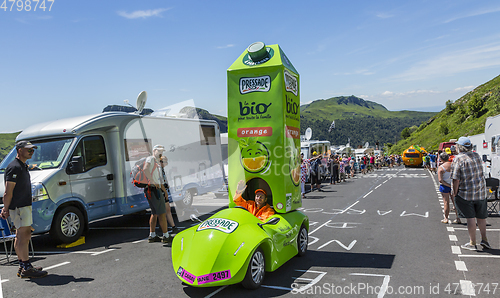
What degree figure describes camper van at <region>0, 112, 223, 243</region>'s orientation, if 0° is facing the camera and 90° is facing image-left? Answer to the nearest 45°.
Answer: approximately 45°

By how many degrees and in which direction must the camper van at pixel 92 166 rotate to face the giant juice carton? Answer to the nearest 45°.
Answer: approximately 90° to its left

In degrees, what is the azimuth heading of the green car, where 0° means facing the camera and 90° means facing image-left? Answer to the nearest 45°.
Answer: approximately 45°

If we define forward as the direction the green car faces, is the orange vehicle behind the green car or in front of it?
behind

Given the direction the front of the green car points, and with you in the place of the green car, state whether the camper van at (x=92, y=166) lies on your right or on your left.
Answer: on your right

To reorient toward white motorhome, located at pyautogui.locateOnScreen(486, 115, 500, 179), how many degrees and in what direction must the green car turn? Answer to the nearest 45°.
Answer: approximately 180°

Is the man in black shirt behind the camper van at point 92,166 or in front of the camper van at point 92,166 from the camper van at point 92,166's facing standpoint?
in front

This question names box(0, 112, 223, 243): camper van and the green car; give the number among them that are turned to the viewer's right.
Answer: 0

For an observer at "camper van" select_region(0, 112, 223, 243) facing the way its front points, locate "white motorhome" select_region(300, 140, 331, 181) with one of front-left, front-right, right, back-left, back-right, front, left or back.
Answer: back

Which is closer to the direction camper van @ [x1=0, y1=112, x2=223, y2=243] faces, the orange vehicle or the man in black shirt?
the man in black shirt

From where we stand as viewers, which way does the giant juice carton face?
facing the viewer and to the left of the viewer
